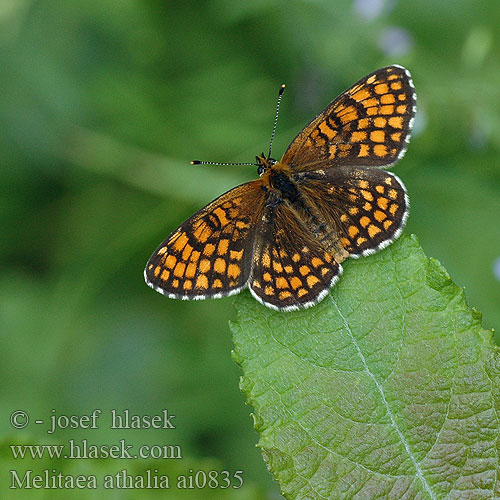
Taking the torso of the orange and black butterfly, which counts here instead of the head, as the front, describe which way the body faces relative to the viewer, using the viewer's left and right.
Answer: facing away from the viewer and to the left of the viewer
